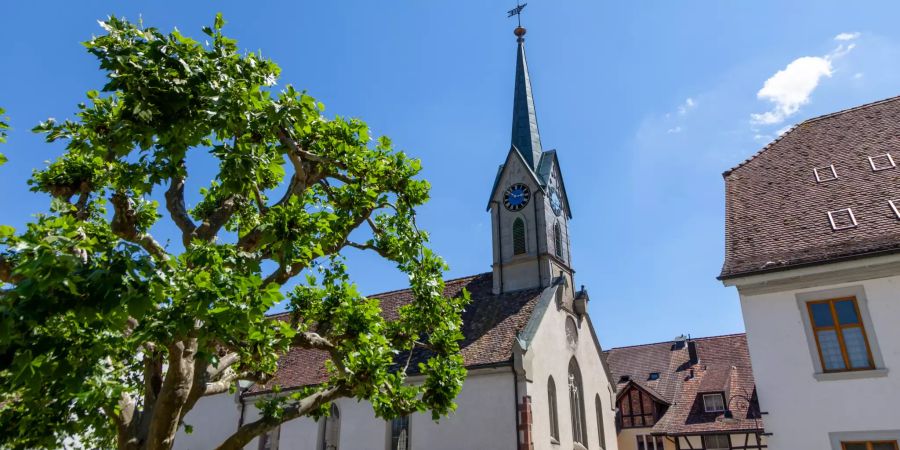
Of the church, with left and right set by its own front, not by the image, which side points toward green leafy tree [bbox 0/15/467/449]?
right

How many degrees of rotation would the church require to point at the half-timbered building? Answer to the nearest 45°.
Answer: approximately 90° to its left

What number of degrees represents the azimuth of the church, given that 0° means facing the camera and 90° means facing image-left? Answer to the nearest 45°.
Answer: approximately 315°
